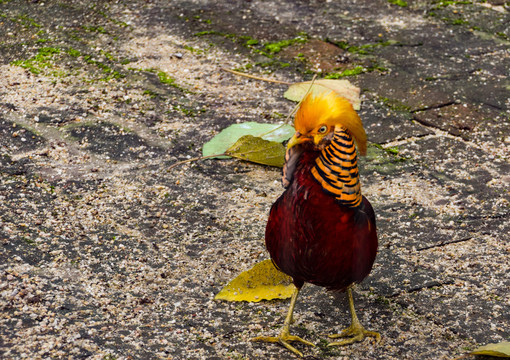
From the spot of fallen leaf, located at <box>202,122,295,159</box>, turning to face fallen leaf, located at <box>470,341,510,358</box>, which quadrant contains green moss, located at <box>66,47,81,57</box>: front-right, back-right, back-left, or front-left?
back-right

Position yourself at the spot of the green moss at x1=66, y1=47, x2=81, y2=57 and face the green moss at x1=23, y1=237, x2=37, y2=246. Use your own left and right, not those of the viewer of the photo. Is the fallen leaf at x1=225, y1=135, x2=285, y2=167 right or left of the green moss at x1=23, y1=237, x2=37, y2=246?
left

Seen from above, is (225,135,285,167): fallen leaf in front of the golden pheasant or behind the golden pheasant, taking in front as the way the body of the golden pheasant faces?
behind

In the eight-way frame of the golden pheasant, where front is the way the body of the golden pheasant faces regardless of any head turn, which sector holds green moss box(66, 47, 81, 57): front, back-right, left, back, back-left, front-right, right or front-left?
back-right

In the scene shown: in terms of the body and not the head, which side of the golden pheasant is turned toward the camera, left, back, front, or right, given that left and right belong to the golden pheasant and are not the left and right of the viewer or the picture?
front

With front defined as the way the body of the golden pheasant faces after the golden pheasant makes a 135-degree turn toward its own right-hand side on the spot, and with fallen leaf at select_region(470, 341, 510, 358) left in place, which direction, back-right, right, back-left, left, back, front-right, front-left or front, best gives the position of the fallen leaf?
back-right

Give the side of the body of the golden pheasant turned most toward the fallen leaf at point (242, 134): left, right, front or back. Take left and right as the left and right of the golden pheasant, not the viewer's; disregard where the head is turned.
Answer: back

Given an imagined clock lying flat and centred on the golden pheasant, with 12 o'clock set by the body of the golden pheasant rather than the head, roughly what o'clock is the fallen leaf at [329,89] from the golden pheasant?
The fallen leaf is roughly at 6 o'clock from the golden pheasant.

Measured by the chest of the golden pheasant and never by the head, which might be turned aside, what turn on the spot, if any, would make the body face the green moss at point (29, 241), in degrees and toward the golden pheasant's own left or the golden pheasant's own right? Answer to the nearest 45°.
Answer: approximately 90° to the golden pheasant's own right
